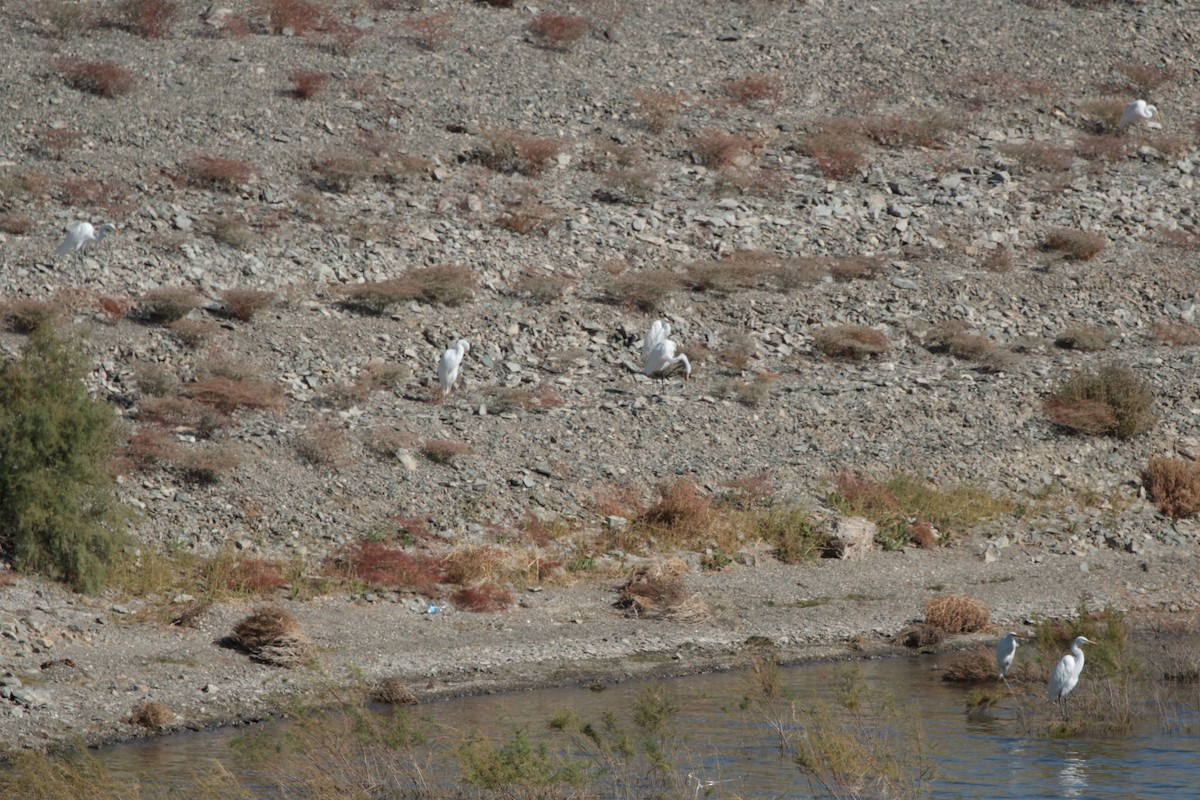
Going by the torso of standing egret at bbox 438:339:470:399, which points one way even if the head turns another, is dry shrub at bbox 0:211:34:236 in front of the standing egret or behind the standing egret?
behind

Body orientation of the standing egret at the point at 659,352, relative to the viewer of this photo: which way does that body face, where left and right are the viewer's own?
facing to the right of the viewer

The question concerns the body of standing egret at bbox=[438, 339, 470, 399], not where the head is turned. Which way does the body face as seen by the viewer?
to the viewer's right

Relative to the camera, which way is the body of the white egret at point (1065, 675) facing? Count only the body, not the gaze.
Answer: to the viewer's right

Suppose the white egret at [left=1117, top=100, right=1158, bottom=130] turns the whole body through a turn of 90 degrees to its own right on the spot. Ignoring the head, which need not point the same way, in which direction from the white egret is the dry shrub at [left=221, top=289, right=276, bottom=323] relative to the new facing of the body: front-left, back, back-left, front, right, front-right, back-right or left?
front-right

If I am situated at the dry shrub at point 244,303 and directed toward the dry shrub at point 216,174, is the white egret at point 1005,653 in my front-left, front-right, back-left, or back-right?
back-right

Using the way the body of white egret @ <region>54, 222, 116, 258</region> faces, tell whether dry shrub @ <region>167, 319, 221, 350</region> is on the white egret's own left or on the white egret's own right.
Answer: on the white egret's own right
